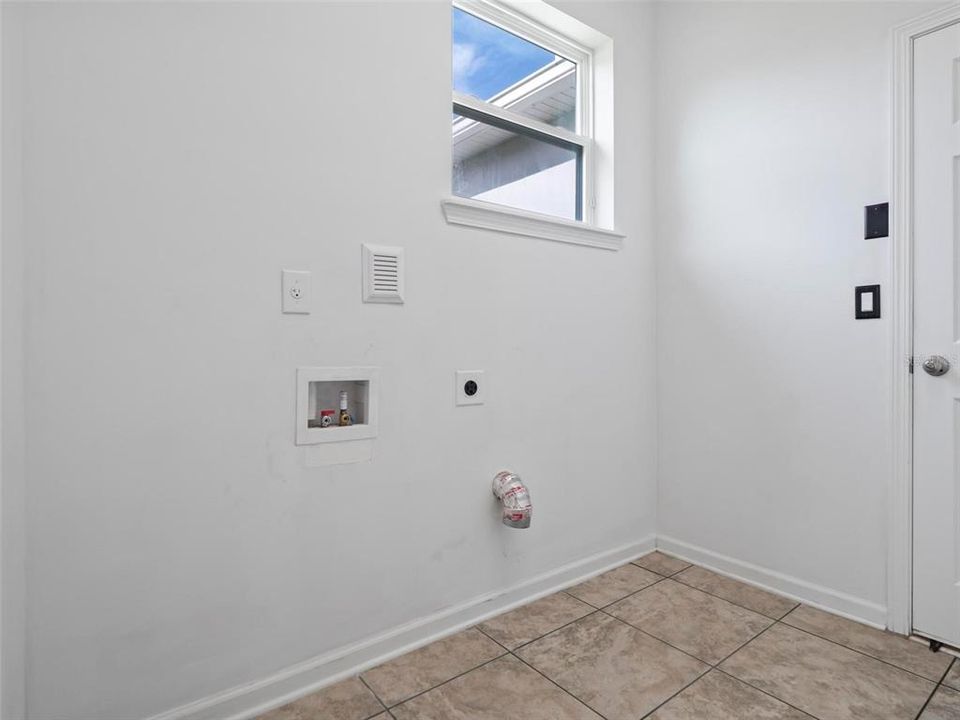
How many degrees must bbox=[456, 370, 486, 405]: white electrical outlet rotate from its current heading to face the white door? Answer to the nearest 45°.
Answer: approximately 45° to its left

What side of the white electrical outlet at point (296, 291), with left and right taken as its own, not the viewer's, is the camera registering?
front

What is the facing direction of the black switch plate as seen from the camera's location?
facing the viewer

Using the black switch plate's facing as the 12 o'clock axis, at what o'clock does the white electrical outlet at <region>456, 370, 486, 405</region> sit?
The white electrical outlet is roughly at 2 o'clock from the black switch plate.

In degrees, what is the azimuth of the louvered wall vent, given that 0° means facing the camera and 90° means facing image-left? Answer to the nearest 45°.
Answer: approximately 315°

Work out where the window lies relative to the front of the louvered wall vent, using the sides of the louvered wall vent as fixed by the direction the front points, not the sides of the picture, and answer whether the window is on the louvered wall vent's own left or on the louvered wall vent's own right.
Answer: on the louvered wall vent's own left

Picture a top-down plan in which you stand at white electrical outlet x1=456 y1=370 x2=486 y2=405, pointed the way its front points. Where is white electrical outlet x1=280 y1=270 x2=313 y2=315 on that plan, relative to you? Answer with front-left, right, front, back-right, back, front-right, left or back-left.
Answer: right

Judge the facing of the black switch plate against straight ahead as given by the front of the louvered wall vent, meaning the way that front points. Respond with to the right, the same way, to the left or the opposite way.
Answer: to the right

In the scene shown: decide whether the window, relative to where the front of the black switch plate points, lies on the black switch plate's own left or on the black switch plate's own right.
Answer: on the black switch plate's own right

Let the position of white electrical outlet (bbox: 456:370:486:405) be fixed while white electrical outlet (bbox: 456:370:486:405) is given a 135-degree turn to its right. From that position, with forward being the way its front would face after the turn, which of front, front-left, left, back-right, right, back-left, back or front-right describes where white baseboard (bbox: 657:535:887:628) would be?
back

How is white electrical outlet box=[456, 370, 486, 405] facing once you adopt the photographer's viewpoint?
facing the viewer and to the right of the viewer

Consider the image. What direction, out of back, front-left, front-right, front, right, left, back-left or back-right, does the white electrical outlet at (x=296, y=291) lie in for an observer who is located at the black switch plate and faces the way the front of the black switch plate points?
front-right
